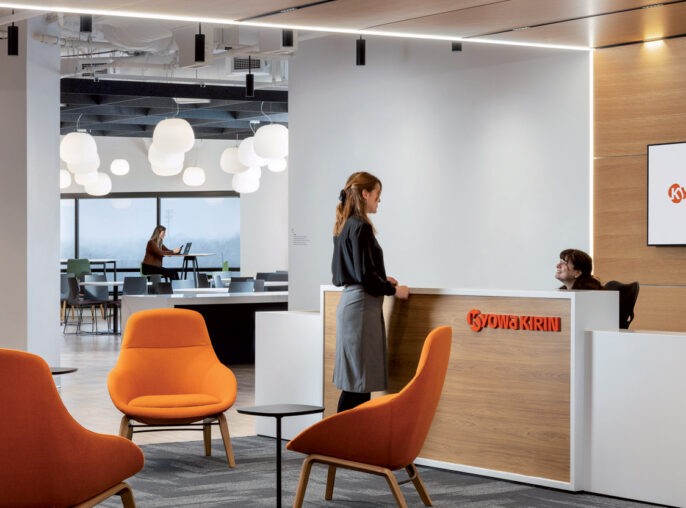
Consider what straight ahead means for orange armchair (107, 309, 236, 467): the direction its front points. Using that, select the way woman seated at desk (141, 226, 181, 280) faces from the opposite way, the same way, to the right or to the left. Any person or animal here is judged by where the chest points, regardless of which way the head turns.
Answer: to the left

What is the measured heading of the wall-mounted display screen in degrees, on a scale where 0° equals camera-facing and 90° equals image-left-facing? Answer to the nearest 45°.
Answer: approximately 45°

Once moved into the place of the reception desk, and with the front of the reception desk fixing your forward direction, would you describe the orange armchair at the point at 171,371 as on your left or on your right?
on your right

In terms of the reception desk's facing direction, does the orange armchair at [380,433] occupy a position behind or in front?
in front

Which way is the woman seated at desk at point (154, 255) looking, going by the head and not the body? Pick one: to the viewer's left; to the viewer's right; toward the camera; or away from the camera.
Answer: to the viewer's right

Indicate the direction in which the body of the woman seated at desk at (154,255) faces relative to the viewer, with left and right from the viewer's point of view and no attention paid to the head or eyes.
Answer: facing to the right of the viewer

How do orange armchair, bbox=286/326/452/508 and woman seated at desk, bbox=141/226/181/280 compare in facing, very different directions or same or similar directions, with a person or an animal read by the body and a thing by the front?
very different directions
